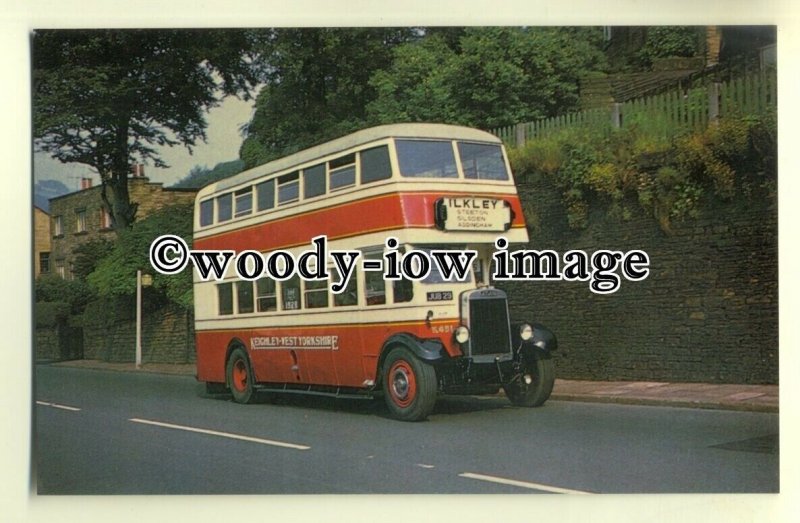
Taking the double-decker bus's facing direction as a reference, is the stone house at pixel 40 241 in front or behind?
behind

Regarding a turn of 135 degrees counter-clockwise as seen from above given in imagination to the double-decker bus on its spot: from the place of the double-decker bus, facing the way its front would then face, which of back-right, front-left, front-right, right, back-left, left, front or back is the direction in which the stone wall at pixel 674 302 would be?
right

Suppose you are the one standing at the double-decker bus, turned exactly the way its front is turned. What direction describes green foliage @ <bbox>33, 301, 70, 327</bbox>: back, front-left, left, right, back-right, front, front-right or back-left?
back-right

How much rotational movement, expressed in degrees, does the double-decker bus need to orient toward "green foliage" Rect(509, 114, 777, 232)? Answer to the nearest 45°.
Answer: approximately 45° to its left

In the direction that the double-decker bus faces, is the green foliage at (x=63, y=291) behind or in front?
behind
